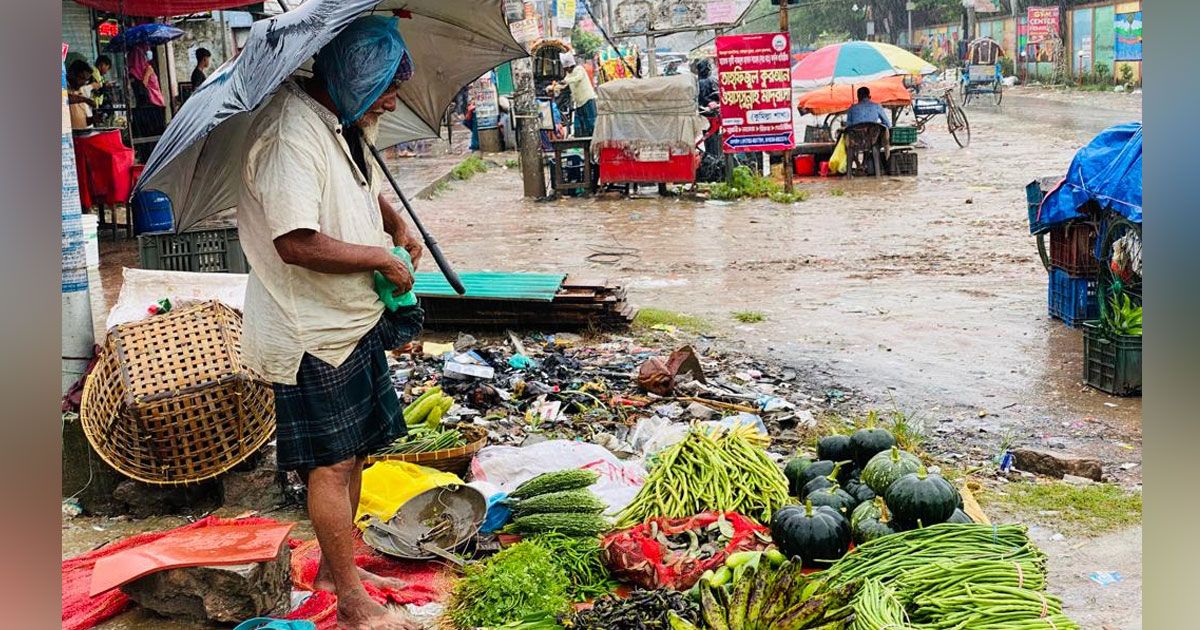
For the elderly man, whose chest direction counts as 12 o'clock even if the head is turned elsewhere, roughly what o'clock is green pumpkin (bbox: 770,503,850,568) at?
The green pumpkin is roughly at 12 o'clock from the elderly man.

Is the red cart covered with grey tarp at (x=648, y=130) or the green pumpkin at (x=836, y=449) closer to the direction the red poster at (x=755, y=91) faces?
the green pumpkin

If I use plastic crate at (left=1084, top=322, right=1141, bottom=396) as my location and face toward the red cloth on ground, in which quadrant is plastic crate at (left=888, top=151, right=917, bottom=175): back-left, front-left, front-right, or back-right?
back-right

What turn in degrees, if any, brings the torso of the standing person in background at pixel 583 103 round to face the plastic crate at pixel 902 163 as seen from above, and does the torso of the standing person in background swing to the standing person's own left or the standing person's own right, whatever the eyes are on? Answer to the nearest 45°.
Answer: approximately 135° to the standing person's own left

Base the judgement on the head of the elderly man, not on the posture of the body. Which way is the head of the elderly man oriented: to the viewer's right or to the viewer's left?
to the viewer's right

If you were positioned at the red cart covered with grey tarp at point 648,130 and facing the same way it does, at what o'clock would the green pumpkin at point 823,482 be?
The green pumpkin is roughly at 6 o'clock from the red cart covered with grey tarp.

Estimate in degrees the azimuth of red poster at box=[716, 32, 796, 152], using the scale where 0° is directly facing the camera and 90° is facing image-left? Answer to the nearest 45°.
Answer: approximately 0°

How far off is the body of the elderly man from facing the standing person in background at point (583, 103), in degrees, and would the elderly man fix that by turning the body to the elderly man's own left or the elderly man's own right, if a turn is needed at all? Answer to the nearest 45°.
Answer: approximately 90° to the elderly man's own left

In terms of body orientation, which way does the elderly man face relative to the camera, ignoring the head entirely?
to the viewer's right

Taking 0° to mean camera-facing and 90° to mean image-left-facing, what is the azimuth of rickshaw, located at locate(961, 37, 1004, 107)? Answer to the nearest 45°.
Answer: approximately 180°
